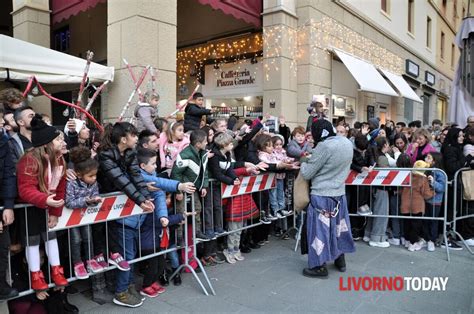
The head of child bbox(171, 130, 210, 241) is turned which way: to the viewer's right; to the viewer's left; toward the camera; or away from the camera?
to the viewer's right

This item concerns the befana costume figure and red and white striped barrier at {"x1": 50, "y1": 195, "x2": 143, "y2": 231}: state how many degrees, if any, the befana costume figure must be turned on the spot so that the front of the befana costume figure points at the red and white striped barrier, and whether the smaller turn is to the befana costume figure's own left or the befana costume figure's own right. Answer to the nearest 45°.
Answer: approximately 90° to the befana costume figure's own left

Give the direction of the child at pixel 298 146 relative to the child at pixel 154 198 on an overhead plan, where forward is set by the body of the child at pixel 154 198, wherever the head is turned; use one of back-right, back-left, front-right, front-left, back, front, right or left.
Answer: front-left

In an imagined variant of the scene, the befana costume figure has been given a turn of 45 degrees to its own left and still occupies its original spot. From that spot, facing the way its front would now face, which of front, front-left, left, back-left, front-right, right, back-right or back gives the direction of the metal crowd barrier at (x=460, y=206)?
back-right

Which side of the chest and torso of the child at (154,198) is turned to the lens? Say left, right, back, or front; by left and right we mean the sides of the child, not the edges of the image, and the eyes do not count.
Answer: right

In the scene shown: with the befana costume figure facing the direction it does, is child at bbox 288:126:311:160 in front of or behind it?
in front

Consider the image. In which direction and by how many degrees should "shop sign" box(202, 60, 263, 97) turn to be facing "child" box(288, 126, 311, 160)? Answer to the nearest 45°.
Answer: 0° — it already faces them

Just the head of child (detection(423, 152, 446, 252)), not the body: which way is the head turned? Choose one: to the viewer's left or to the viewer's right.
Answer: to the viewer's left

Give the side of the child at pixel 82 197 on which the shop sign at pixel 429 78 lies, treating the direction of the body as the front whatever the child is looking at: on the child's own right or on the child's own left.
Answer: on the child's own left

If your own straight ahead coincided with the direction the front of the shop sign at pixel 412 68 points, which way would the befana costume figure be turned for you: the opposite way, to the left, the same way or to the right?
the opposite way

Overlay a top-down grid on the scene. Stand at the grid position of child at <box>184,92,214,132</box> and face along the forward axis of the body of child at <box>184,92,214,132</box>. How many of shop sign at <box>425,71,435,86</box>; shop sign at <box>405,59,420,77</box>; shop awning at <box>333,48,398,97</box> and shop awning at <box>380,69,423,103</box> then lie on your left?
4

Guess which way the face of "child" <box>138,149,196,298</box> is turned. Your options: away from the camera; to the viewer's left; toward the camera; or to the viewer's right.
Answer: to the viewer's right

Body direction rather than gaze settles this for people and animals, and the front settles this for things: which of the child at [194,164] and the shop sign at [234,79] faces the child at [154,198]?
the shop sign
